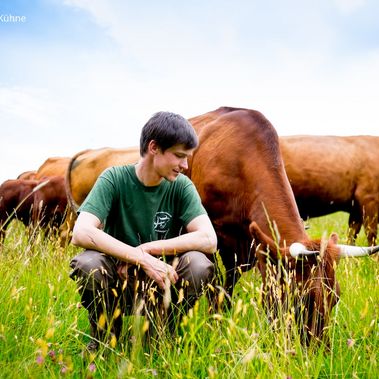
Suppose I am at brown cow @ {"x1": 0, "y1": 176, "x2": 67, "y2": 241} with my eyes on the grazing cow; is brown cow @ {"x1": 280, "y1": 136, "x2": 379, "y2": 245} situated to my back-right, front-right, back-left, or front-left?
front-left

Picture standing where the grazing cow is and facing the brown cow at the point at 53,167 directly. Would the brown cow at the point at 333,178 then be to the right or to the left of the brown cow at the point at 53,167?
right

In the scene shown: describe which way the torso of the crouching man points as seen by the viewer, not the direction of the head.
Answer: toward the camera

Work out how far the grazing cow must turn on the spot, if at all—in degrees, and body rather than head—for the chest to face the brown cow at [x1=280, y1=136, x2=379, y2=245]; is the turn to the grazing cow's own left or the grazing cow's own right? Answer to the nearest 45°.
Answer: approximately 135° to the grazing cow's own left

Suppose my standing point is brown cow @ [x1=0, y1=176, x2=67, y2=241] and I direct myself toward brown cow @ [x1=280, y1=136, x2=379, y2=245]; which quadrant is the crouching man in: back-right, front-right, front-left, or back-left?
front-right

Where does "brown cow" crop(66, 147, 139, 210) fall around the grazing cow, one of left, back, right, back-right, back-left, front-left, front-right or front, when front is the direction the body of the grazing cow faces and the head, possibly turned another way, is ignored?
back

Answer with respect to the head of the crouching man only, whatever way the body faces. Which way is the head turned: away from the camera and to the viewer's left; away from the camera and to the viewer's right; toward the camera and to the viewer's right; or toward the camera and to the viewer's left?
toward the camera and to the viewer's right

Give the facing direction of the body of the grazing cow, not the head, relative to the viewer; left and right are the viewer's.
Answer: facing the viewer and to the right of the viewer

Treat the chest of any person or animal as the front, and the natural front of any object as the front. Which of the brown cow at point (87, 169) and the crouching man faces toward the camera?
the crouching man

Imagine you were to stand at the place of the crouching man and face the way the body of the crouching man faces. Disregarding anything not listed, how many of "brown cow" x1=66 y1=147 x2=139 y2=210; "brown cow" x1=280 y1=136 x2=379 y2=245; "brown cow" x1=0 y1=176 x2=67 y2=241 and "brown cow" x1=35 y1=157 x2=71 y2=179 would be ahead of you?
0
